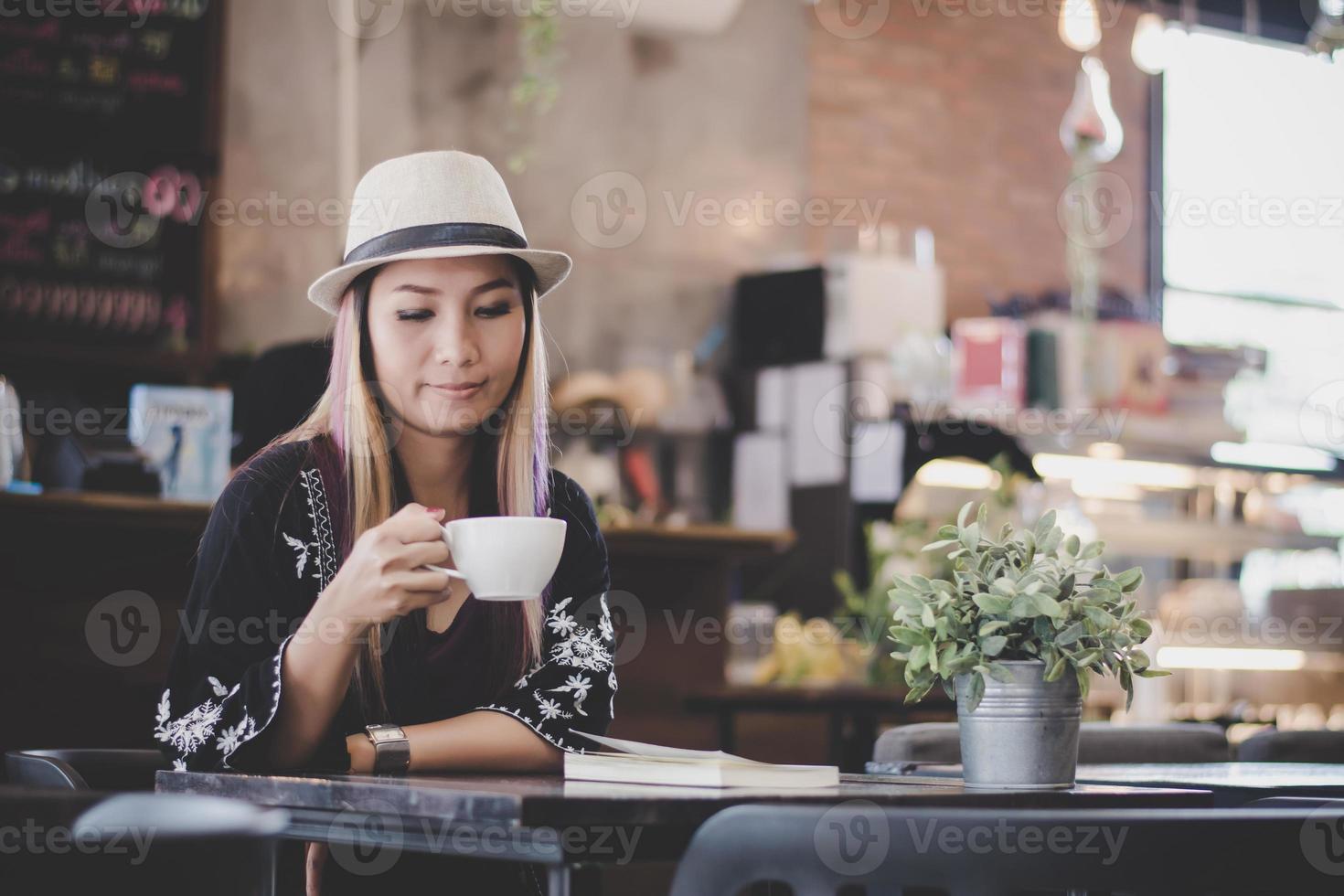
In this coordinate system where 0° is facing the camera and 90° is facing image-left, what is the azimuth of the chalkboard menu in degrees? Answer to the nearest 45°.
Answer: approximately 0°

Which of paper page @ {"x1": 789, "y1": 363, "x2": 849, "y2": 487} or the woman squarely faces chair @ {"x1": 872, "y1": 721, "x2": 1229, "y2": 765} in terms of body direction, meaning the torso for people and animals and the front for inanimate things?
the paper page

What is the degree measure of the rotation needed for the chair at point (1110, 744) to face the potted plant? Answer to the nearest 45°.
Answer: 0° — it already faces it

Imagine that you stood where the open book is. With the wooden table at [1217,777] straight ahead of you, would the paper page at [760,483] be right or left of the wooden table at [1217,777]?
left

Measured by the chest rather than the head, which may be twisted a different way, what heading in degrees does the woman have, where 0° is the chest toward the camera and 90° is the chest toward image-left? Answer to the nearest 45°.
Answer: approximately 0°

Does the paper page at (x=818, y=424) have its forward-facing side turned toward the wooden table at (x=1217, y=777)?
yes
